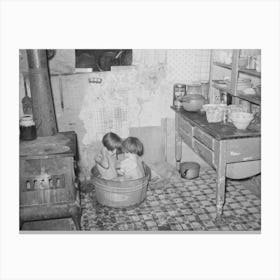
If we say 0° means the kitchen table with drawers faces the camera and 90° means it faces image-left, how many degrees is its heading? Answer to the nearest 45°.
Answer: approximately 45°

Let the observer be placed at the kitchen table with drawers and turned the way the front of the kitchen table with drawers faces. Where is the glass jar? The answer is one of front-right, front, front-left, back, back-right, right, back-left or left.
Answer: front-right

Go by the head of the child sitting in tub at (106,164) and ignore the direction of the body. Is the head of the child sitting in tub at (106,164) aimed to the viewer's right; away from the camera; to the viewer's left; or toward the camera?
to the viewer's right

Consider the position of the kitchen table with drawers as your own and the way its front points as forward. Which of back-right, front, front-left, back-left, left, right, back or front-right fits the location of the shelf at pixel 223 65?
back-right
